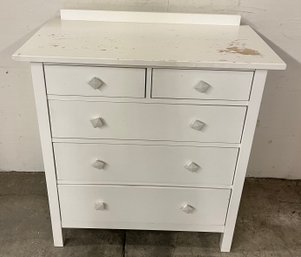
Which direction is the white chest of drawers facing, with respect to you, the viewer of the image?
facing the viewer
